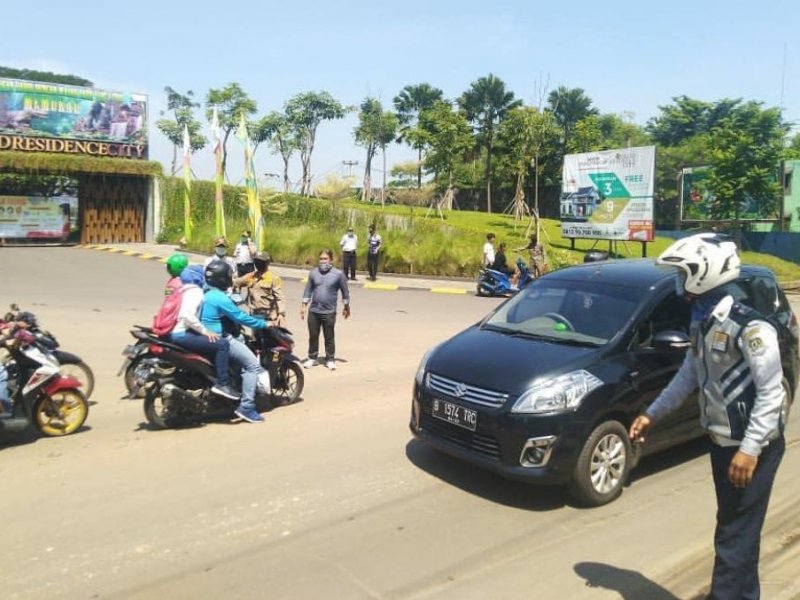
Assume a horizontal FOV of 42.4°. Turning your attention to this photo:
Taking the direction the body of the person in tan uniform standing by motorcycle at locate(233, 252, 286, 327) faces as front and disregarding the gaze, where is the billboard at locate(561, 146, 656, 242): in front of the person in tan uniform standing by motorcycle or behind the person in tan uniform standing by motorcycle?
behind

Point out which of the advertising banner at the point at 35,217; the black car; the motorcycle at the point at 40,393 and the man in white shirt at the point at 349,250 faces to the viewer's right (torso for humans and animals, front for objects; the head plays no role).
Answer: the motorcycle

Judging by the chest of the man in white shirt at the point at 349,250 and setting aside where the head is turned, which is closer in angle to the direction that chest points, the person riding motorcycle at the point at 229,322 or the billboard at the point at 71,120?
the person riding motorcycle

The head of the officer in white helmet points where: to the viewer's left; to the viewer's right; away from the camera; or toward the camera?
to the viewer's left
